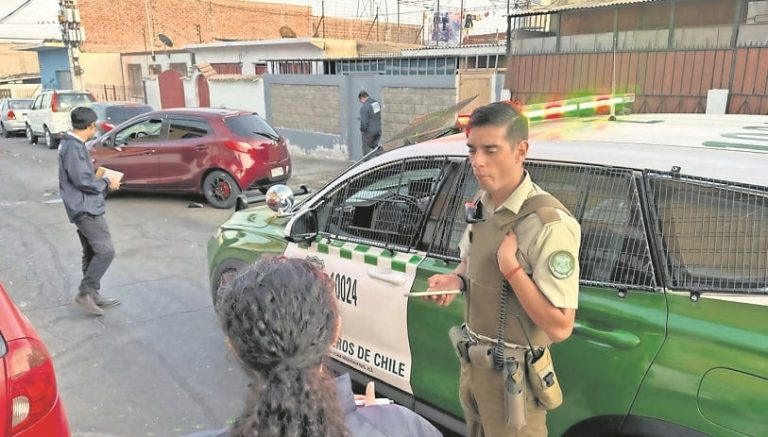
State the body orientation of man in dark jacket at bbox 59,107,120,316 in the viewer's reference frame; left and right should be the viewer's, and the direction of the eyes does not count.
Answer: facing to the right of the viewer

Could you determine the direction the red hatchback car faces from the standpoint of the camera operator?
facing away from the viewer and to the left of the viewer

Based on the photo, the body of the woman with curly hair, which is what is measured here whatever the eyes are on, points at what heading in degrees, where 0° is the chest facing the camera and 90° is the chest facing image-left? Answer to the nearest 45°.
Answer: approximately 180°

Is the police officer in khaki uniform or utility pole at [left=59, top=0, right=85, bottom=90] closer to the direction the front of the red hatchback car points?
the utility pole

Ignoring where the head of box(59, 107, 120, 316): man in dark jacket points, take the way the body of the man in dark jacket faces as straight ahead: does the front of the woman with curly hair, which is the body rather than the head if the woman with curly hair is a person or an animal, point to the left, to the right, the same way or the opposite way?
to the left

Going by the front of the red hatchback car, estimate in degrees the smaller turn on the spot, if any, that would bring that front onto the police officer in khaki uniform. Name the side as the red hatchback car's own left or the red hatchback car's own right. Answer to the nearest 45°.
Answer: approximately 135° to the red hatchback car's own left

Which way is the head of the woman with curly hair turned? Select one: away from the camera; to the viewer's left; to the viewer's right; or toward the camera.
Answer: away from the camera
